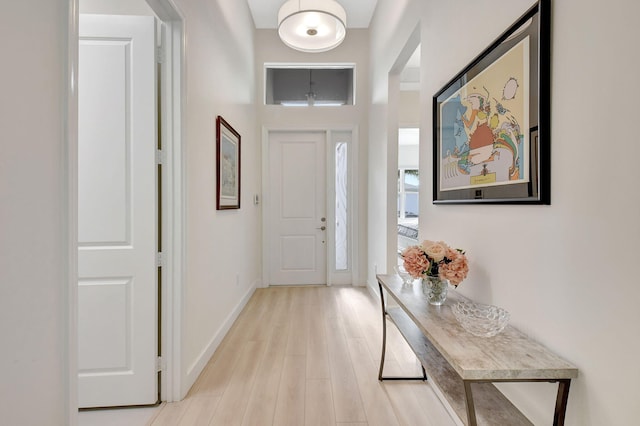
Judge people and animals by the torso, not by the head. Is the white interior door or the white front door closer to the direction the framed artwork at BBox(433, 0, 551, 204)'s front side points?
the white interior door

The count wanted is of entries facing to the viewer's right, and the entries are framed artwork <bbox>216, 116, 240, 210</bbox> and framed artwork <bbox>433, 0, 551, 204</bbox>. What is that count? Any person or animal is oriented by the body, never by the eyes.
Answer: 1

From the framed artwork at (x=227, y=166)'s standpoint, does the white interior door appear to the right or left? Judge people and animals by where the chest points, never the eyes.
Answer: on its right

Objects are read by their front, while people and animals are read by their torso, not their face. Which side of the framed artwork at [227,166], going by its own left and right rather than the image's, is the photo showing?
right

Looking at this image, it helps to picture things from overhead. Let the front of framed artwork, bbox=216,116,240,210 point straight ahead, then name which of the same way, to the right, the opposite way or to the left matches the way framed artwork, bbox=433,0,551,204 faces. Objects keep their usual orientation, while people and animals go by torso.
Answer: the opposite way

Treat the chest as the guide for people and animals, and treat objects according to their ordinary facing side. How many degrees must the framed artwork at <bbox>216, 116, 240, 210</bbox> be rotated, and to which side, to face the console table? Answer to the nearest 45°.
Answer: approximately 90° to its right

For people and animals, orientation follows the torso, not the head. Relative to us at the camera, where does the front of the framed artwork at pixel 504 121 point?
facing the viewer and to the left of the viewer

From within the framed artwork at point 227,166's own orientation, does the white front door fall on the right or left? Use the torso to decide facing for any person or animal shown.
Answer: on its left

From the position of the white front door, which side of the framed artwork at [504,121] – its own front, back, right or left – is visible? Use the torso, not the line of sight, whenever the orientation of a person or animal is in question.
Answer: right
